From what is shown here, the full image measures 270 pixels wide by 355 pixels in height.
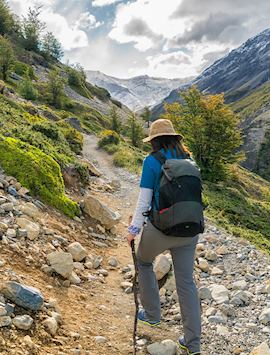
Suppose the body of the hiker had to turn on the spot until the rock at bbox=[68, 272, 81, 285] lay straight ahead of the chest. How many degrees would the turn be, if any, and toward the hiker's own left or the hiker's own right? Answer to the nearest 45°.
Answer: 0° — they already face it

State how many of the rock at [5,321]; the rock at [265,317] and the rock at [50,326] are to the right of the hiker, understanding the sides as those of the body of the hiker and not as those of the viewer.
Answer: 1

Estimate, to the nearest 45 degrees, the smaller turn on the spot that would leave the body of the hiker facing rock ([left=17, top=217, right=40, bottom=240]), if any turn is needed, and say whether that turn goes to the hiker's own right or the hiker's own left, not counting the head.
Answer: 0° — they already face it

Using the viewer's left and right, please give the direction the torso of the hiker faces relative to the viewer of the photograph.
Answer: facing away from the viewer and to the left of the viewer

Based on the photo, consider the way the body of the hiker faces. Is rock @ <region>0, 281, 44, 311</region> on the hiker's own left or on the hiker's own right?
on the hiker's own left

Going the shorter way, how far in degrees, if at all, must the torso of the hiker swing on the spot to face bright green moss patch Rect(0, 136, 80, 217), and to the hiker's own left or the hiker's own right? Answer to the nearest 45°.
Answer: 0° — they already face it

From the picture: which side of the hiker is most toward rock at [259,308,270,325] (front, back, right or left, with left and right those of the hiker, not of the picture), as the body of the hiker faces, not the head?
right

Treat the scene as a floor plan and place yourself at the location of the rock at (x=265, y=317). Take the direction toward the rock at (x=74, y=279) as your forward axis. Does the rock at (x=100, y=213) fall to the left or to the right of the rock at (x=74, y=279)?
right

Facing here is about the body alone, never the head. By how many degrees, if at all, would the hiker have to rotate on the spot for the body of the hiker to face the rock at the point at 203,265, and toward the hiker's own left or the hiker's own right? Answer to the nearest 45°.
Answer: approximately 45° to the hiker's own right

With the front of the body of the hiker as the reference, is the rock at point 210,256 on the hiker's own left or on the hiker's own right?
on the hiker's own right

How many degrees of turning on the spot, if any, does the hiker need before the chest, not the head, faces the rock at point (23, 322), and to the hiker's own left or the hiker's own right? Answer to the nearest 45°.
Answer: approximately 45° to the hiker's own left
